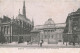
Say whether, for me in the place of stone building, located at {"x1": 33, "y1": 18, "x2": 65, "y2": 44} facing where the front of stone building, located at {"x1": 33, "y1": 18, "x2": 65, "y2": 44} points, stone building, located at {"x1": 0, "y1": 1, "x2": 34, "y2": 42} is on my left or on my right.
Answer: on my right

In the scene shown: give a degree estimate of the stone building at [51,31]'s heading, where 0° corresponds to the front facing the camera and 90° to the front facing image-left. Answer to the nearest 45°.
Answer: approximately 0°
